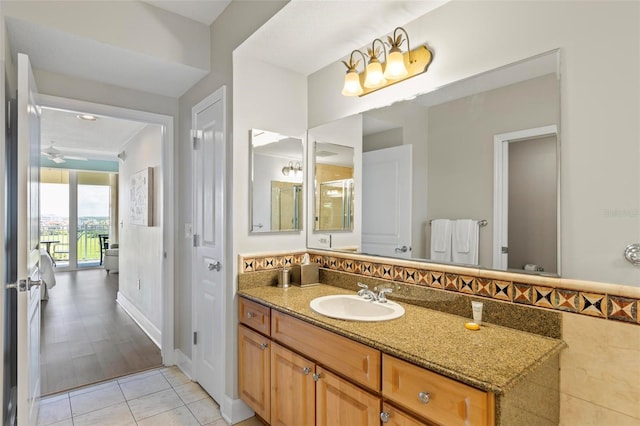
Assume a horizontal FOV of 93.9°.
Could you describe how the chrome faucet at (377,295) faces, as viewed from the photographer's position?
facing the viewer and to the left of the viewer

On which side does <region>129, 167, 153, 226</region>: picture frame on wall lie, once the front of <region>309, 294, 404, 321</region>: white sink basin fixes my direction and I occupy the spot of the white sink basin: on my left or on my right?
on my right

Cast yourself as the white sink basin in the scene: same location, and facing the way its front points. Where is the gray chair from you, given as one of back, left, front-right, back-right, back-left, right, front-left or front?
right

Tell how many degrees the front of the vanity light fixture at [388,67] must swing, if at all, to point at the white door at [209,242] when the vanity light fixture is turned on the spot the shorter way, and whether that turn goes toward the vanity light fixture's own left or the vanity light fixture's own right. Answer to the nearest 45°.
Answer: approximately 45° to the vanity light fixture's own right

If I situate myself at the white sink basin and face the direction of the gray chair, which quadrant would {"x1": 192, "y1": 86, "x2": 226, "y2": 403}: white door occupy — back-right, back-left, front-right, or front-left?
front-left

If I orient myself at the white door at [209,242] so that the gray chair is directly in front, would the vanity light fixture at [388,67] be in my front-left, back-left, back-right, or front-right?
back-right

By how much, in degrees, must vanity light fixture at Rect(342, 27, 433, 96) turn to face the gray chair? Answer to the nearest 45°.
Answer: approximately 90° to its right

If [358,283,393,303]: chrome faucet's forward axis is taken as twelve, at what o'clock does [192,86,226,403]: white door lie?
The white door is roughly at 2 o'clock from the chrome faucet.

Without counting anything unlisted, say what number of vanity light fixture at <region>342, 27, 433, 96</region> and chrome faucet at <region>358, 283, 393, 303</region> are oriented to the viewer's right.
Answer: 0

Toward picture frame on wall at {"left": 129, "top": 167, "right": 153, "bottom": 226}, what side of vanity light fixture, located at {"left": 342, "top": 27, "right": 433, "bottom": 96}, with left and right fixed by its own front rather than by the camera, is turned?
right

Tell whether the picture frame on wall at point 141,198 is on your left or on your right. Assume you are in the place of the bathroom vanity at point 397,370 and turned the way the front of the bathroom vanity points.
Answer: on your right

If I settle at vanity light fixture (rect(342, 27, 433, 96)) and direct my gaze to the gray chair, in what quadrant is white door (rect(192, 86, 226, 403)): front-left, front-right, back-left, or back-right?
front-left

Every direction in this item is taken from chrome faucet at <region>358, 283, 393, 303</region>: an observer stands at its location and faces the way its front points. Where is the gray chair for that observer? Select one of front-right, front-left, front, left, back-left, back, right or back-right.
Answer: right

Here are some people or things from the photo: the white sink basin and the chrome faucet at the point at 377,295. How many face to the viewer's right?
0
